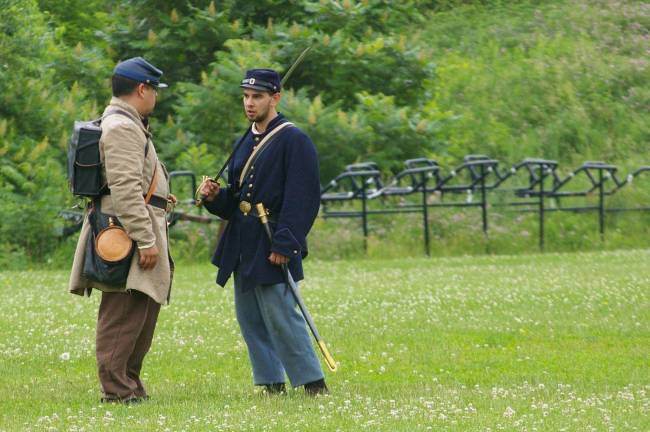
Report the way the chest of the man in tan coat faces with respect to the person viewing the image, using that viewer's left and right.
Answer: facing to the right of the viewer

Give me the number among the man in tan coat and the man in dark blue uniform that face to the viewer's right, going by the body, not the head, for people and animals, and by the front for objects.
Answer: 1

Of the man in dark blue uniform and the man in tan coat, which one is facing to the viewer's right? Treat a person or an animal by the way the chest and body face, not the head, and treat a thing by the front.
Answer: the man in tan coat

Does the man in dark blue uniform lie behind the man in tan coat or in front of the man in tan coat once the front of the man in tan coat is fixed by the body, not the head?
in front

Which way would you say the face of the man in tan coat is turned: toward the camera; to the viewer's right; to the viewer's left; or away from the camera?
to the viewer's right

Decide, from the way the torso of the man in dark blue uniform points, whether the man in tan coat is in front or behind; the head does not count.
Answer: in front

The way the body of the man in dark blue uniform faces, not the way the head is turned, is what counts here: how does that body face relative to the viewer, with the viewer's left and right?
facing the viewer and to the left of the viewer
